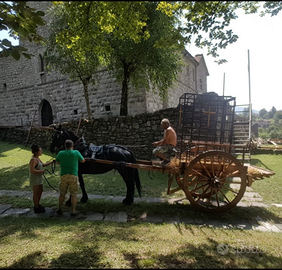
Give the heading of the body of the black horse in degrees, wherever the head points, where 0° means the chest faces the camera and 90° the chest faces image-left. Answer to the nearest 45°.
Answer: approximately 90°

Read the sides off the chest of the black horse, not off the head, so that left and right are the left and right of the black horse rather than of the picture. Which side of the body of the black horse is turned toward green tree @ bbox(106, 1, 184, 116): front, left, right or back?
right

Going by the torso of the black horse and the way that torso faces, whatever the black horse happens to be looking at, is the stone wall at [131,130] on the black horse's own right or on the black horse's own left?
on the black horse's own right

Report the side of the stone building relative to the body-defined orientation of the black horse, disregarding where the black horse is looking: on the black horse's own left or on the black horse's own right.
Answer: on the black horse's own right
